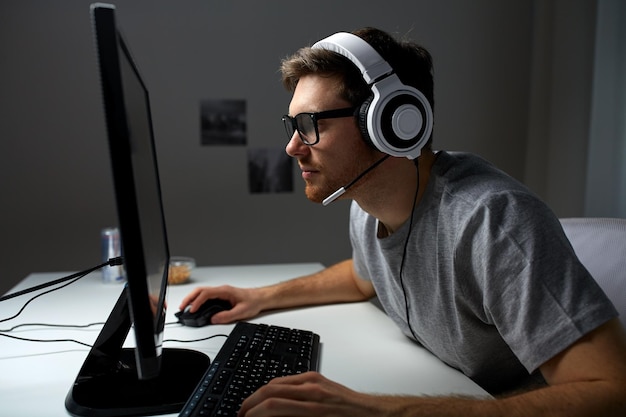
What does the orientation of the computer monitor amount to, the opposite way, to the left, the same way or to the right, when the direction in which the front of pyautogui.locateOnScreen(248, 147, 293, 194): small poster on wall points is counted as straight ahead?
to the left

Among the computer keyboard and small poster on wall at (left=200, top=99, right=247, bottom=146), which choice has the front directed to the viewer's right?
the computer keyboard

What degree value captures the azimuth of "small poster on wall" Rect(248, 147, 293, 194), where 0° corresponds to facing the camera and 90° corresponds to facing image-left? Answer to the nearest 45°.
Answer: approximately 0°

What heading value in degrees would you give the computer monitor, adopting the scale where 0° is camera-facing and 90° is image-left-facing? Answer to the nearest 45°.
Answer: approximately 270°

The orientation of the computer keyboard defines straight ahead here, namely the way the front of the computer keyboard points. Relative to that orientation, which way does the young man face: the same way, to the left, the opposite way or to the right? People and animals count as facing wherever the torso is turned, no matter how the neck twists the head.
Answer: the opposite way

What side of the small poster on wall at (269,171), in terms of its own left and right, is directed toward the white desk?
front

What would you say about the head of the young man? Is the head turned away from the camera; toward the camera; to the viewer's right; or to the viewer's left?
to the viewer's left

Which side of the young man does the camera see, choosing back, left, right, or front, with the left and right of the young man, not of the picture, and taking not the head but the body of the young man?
left

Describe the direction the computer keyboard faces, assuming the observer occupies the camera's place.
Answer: facing to the right of the viewer

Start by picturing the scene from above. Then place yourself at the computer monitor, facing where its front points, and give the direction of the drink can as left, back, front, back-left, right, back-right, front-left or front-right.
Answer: left

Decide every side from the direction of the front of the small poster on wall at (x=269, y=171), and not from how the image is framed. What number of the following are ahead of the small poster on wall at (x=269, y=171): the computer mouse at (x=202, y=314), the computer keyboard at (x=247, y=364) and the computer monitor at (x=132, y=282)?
3

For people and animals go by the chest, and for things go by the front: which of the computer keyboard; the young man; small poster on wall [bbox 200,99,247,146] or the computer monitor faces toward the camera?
the small poster on wall

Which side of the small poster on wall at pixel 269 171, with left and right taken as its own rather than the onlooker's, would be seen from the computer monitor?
front

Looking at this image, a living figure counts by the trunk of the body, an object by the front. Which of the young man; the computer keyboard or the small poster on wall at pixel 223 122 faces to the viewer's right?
the computer keyboard
